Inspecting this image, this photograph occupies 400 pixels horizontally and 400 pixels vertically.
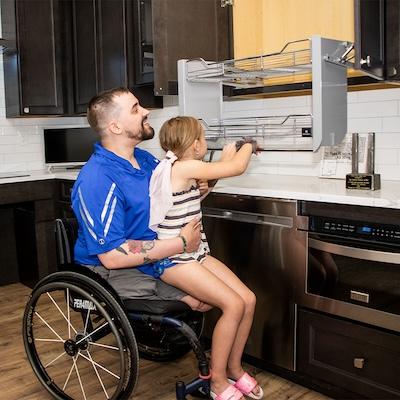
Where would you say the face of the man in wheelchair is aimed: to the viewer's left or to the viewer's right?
to the viewer's right

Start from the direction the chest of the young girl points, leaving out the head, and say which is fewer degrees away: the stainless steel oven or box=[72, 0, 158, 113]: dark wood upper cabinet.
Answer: the stainless steel oven

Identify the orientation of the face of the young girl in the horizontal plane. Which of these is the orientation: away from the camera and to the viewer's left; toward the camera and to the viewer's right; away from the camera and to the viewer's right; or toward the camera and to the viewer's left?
away from the camera and to the viewer's right

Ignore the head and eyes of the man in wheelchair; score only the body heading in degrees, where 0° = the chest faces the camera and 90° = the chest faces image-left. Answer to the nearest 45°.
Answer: approximately 315°

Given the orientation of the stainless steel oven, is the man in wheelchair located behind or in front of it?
in front

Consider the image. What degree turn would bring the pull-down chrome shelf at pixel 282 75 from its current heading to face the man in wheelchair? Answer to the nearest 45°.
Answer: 0° — it already faces them

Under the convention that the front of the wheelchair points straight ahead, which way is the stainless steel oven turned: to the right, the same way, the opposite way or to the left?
to the right

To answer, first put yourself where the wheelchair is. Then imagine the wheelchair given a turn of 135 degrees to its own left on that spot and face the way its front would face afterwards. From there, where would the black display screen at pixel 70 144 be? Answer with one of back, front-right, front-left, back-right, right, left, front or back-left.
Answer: front

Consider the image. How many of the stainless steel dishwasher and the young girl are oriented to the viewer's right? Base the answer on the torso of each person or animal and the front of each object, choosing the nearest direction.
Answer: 1

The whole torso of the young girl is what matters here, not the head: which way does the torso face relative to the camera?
to the viewer's right

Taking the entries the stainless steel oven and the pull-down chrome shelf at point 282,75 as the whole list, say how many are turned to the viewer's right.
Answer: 0
